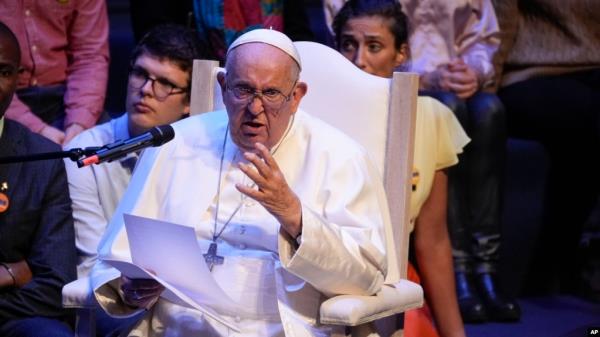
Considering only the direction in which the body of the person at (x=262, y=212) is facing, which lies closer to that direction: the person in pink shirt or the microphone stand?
the microphone stand

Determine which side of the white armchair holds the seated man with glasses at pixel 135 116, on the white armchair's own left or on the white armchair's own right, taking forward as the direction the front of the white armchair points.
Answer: on the white armchair's own right

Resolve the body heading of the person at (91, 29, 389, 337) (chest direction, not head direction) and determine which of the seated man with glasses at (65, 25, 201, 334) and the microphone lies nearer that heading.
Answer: the microphone

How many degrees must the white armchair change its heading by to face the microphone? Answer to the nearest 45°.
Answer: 0° — it already faces it

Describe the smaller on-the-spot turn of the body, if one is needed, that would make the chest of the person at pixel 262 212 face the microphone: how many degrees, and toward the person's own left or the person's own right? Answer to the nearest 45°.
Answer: approximately 45° to the person's own right

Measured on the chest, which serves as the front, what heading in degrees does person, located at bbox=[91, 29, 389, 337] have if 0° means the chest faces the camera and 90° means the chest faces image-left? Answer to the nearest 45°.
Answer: approximately 0°

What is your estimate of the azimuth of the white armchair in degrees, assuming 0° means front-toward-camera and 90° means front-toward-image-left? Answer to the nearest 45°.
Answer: approximately 45°
